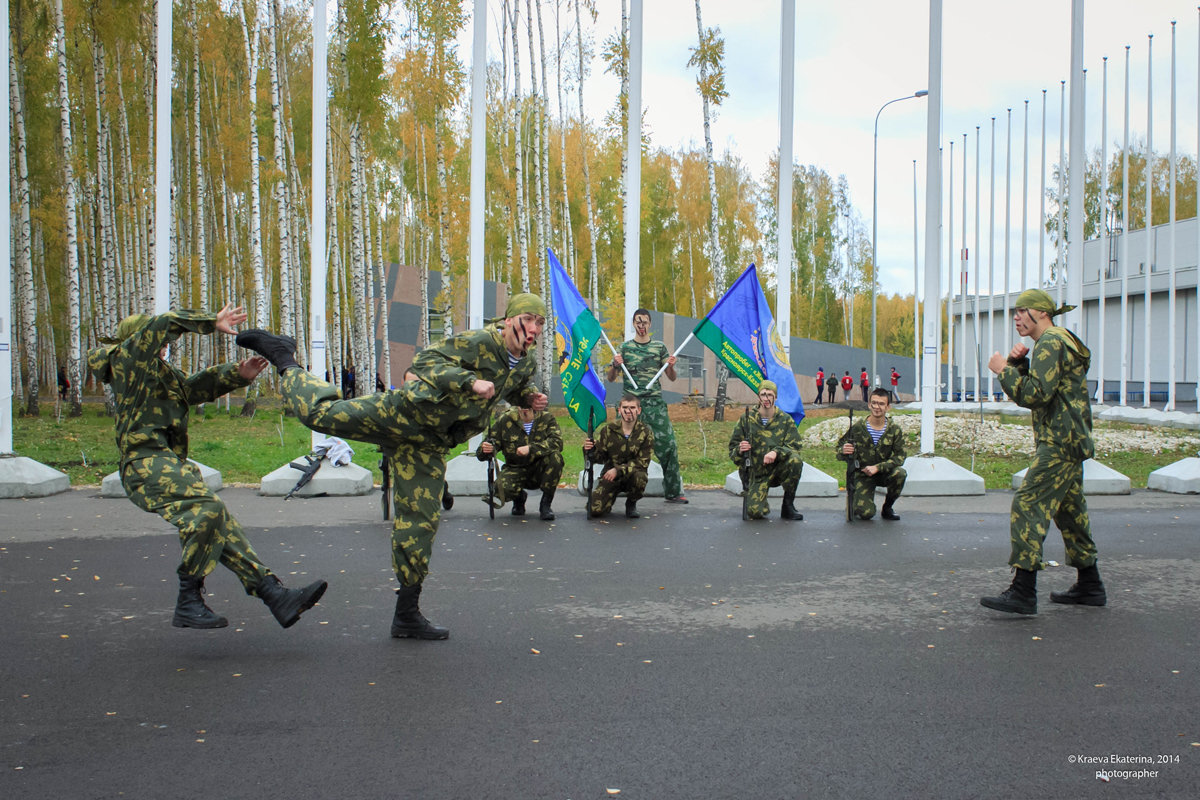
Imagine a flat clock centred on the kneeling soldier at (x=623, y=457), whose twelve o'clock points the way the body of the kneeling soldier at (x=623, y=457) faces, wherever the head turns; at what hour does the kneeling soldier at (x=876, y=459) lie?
the kneeling soldier at (x=876, y=459) is roughly at 9 o'clock from the kneeling soldier at (x=623, y=457).

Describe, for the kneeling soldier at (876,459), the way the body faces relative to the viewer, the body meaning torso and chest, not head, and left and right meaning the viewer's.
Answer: facing the viewer

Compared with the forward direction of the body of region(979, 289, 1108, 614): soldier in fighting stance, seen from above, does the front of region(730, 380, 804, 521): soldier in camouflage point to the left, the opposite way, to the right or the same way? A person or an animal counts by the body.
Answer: to the left

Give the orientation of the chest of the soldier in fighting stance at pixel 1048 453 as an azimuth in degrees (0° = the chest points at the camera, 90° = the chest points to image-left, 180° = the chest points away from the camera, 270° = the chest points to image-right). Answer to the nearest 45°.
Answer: approximately 90°

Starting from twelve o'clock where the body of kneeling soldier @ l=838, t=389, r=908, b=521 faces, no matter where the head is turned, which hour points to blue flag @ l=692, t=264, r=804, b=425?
The blue flag is roughly at 4 o'clock from the kneeling soldier.

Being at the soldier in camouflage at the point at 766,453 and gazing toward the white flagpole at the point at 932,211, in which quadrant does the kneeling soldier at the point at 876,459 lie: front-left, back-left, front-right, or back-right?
front-right

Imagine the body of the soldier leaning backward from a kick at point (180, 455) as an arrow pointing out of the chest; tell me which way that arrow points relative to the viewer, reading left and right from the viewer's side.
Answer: facing to the right of the viewer

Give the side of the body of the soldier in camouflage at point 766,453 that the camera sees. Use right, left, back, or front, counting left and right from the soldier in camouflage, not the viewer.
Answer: front

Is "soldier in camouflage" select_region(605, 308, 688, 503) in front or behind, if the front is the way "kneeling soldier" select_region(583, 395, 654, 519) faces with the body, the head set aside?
behind

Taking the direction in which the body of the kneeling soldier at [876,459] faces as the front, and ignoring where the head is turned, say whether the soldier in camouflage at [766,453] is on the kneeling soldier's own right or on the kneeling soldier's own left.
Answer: on the kneeling soldier's own right

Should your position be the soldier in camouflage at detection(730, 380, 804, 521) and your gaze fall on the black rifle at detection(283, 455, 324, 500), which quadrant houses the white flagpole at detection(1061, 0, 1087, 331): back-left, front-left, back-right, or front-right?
back-right

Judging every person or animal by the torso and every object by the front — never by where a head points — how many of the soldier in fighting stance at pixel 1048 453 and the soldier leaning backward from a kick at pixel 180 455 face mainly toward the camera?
0

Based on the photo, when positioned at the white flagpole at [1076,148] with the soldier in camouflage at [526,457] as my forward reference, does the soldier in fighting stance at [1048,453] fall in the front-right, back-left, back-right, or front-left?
front-left

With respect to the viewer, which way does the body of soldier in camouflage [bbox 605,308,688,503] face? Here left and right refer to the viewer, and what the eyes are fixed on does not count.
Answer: facing the viewer

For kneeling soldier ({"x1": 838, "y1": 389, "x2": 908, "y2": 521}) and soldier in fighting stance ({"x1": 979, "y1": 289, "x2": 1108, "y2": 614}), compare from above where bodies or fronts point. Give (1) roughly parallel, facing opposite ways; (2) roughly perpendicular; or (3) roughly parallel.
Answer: roughly perpendicular

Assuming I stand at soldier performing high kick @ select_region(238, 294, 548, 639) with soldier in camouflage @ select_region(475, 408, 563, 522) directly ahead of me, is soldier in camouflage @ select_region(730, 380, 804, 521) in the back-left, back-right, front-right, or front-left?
front-right

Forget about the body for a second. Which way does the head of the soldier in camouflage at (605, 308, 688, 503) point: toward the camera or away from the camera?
toward the camera
